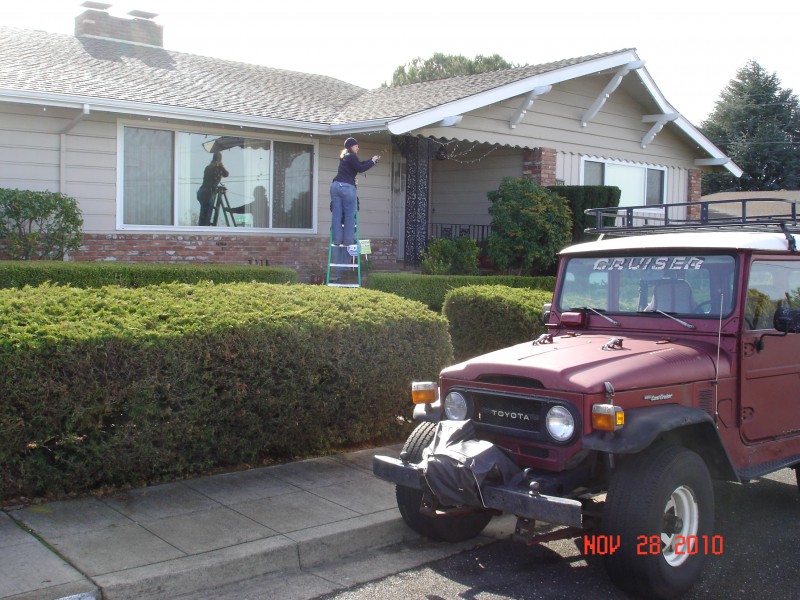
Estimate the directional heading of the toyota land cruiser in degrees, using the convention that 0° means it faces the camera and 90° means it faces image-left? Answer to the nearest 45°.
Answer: approximately 45°

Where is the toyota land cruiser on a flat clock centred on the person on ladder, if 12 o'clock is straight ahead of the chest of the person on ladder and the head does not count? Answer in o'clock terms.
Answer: The toyota land cruiser is roughly at 4 o'clock from the person on ladder.

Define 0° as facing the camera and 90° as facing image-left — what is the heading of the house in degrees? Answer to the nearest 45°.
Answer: approximately 315°

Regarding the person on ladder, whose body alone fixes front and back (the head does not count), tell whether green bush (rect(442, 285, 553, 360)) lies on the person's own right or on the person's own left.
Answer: on the person's own right

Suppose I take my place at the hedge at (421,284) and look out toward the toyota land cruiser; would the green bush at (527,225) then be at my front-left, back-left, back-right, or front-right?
back-left

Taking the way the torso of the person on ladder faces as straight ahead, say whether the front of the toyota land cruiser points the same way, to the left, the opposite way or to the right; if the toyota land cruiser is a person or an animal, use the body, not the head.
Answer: the opposite way
